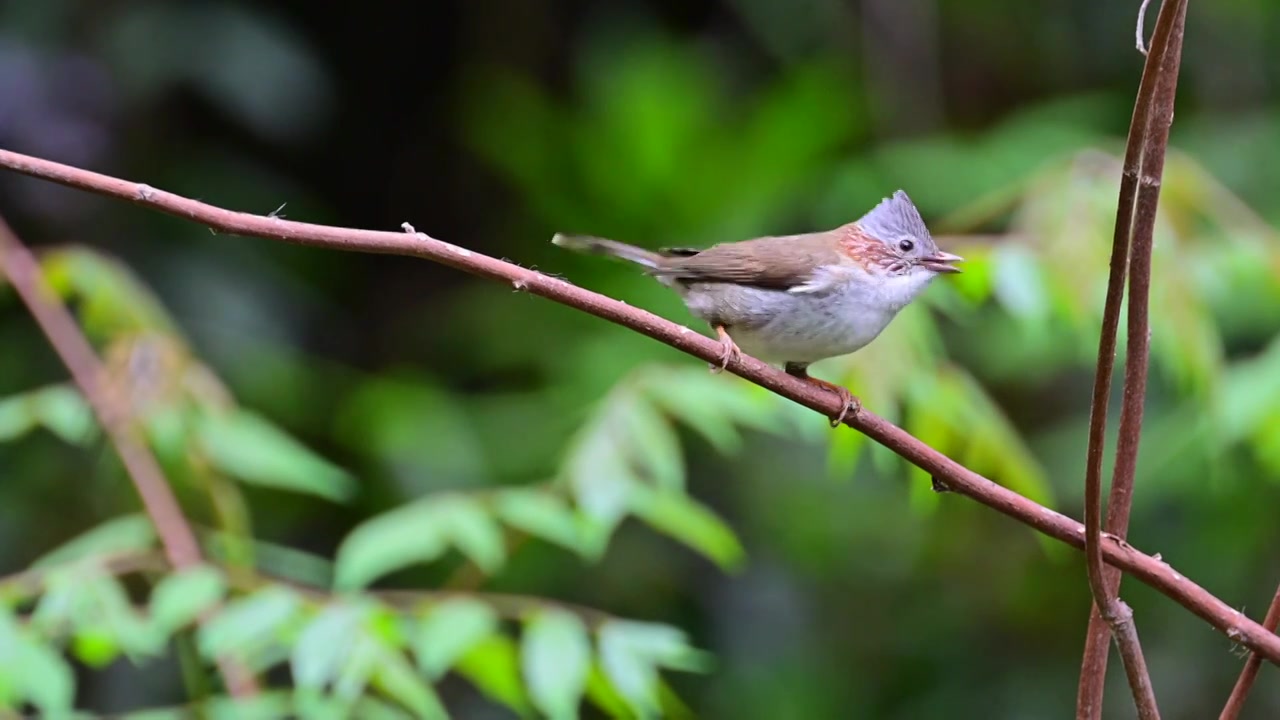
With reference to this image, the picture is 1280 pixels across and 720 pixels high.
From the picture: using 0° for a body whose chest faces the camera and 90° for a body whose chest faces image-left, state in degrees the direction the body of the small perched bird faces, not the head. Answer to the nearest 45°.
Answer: approximately 270°
